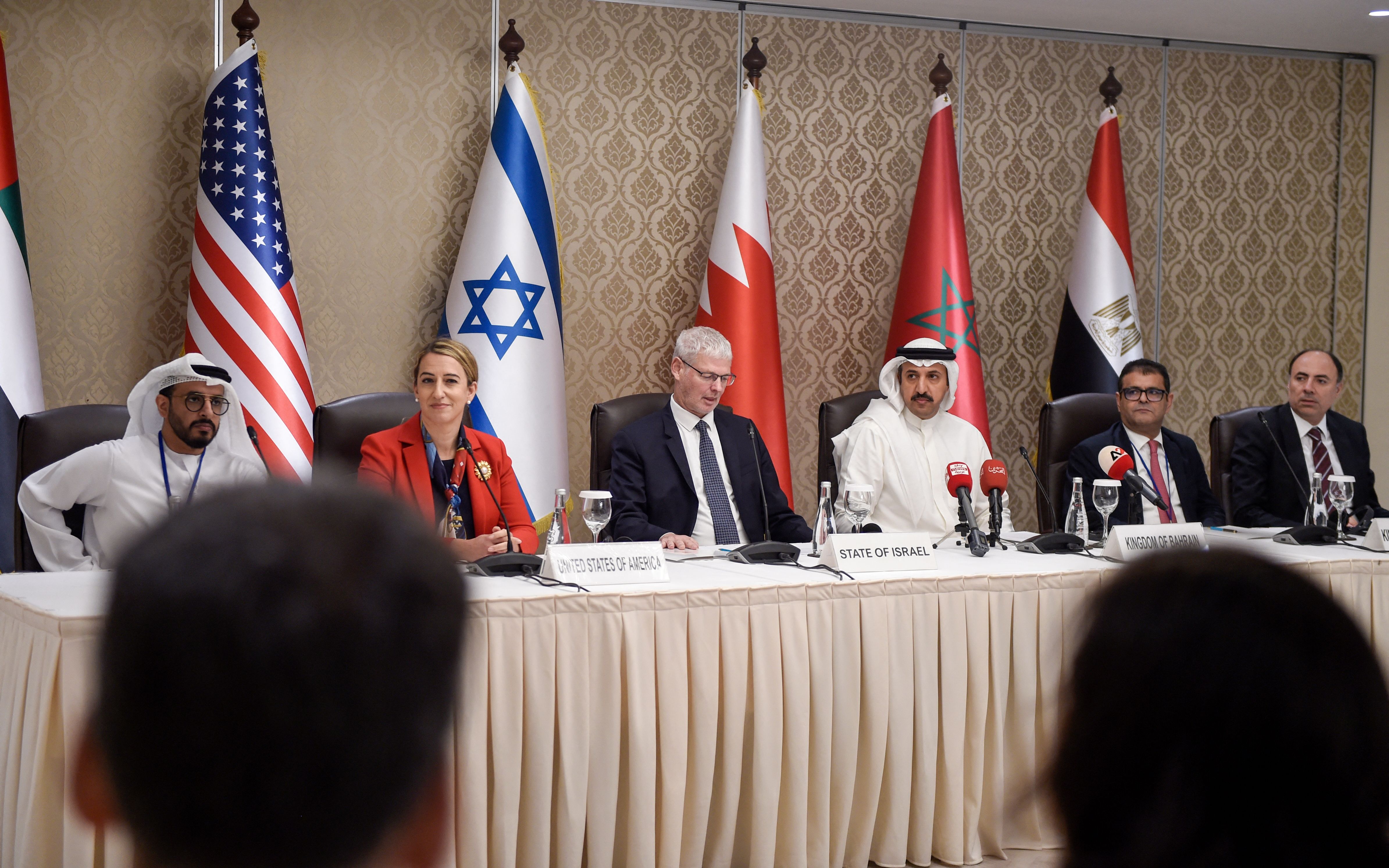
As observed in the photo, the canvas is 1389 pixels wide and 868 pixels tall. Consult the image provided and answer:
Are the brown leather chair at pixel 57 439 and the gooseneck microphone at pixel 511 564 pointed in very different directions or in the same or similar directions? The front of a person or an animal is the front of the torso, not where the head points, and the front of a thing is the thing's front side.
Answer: very different directions

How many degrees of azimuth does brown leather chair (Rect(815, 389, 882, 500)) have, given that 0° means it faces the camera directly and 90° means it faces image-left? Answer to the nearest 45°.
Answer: approximately 315°

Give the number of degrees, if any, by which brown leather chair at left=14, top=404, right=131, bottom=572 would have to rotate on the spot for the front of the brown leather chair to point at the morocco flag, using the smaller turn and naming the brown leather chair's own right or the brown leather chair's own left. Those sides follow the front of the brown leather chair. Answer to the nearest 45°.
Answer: approximately 45° to the brown leather chair's own left

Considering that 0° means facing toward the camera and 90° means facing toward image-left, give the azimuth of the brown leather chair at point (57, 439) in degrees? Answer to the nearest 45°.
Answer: approximately 315°
